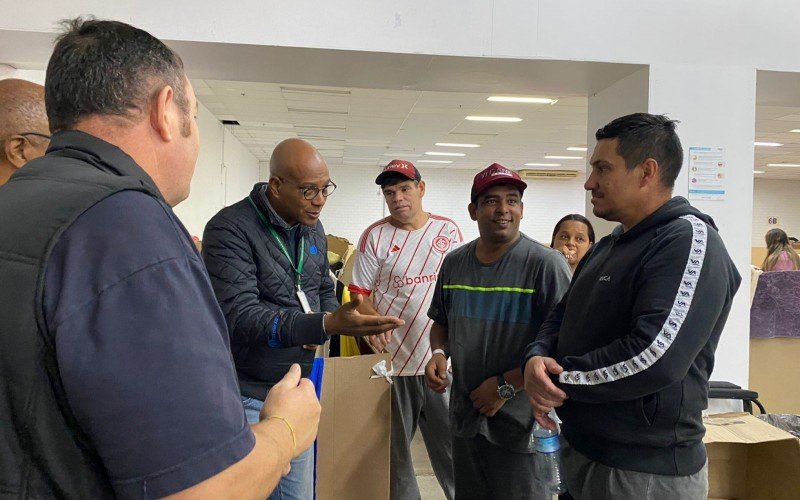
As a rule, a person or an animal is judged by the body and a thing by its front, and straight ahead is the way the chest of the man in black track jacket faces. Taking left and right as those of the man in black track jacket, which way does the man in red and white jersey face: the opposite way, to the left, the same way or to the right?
to the left

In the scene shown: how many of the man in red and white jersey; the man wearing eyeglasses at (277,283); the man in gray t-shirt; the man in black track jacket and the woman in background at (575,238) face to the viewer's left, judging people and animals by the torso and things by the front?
1

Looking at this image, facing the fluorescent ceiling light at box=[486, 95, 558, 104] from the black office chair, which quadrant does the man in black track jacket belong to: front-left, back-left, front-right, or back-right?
back-left

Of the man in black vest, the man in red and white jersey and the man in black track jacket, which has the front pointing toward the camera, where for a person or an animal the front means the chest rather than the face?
the man in red and white jersey

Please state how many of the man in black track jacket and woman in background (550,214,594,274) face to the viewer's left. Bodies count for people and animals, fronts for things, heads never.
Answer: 1

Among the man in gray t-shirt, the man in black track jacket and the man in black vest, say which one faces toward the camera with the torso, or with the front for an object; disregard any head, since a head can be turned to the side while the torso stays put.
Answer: the man in gray t-shirt

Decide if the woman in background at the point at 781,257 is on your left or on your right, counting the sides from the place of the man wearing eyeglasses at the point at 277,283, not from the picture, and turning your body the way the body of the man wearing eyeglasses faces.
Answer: on your left

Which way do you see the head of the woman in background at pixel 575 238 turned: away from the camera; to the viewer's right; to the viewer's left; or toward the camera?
toward the camera

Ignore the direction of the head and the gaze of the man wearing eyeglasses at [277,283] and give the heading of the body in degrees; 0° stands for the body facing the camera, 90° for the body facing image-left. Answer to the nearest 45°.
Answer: approximately 315°

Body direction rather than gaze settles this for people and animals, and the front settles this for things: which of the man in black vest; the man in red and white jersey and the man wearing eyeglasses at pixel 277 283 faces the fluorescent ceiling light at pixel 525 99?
the man in black vest

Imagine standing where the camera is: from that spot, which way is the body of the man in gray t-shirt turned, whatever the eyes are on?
toward the camera

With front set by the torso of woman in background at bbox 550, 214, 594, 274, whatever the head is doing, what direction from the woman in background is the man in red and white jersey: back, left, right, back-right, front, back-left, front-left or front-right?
front-right

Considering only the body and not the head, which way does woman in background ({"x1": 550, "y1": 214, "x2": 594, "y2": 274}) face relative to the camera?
toward the camera

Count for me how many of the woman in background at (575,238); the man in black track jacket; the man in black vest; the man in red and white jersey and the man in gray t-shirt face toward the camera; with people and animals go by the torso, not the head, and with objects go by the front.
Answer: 3

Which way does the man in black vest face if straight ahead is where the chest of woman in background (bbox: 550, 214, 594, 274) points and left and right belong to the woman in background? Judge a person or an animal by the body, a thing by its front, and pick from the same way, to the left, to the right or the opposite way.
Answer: the opposite way

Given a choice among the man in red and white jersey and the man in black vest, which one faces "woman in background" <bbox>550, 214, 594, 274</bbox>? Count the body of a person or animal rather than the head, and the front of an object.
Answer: the man in black vest

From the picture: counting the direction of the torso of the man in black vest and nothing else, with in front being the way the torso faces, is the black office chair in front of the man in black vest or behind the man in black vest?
in front

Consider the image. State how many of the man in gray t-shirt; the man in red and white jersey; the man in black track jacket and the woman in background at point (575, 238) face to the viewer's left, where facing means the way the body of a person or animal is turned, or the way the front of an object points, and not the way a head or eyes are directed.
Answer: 1

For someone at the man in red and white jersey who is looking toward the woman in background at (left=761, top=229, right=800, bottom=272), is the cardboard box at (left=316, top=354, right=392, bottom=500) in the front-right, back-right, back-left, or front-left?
back-right

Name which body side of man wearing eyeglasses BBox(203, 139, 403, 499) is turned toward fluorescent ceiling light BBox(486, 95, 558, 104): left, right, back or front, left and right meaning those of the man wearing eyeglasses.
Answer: left

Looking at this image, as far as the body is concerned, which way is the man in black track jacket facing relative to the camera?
to the viewer's left

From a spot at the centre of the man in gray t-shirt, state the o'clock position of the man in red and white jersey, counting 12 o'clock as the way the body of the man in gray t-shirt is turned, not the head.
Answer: The man in red and white jersey is roughly at 5 o'clock from the man in gray t-shirt.

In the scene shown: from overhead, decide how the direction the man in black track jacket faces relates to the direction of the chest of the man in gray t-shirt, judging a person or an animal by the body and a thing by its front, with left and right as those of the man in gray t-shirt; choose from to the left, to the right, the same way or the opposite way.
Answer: to the right
